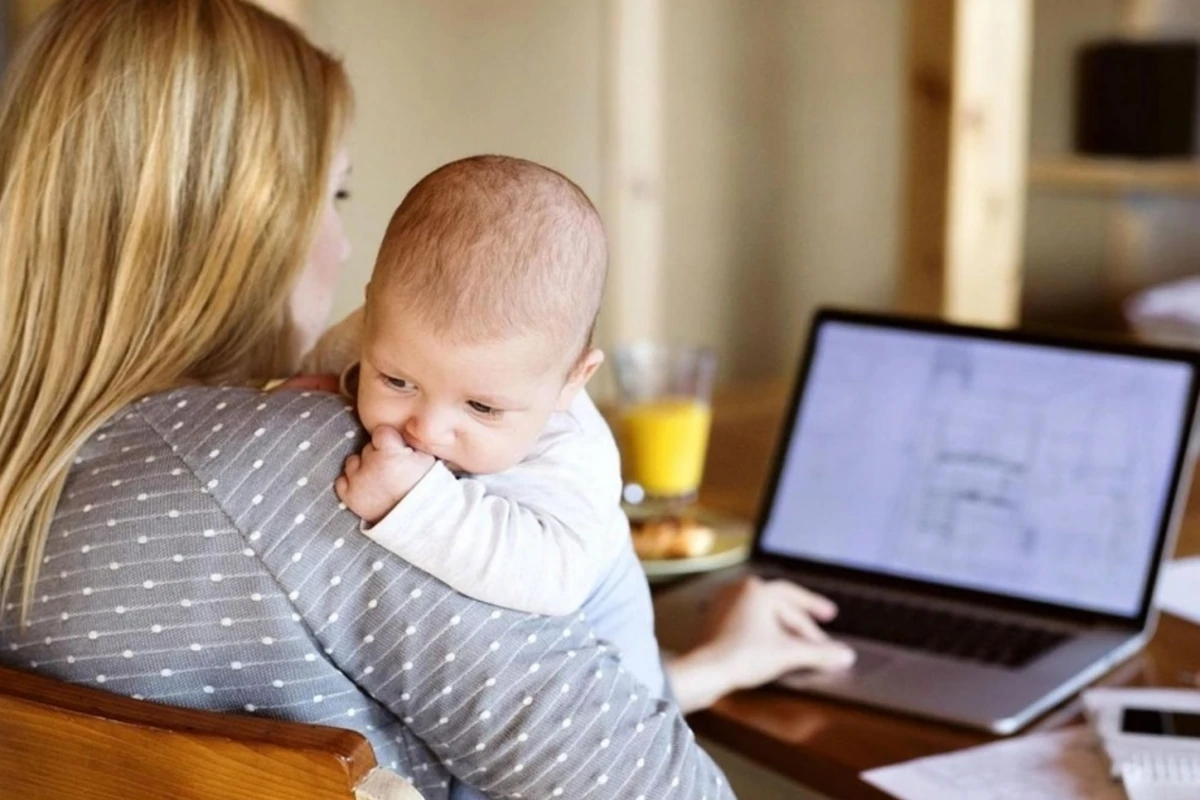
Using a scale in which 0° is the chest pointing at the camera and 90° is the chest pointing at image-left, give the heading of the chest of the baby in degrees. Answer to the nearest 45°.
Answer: approximately 45°

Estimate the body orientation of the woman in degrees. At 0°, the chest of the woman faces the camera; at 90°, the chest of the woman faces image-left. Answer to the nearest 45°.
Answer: approximately 225°

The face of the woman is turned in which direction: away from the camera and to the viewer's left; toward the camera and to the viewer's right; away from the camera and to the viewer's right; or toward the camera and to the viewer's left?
away from the camera and to the viewer's right

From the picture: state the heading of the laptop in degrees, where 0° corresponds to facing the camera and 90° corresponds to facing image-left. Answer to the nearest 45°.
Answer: approximately 45°

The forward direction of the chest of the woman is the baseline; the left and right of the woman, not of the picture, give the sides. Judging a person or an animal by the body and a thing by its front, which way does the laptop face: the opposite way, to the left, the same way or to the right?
the opposite way

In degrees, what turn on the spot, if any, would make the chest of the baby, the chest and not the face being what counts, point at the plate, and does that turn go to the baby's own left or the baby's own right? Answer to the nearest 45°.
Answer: approximately 135° to the baby's own right

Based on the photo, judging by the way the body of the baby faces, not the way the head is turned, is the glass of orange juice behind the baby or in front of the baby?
behind

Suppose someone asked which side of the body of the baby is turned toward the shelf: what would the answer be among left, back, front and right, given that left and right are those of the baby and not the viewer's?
back

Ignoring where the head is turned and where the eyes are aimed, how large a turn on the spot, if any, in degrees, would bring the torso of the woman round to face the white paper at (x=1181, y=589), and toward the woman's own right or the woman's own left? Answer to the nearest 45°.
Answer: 0° — they already face it
